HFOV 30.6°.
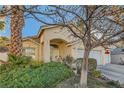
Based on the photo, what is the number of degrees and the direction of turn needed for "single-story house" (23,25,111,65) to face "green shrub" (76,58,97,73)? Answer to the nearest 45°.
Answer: approximately 45° to its left

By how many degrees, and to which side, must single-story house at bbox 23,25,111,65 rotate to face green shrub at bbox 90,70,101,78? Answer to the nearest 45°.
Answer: approximately 45° to its left

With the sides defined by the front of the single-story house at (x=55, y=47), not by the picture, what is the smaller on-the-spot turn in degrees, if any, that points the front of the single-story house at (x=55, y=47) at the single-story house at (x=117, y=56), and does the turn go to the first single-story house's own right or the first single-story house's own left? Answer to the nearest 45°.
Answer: approximately 45° to the first single-story house's own left
